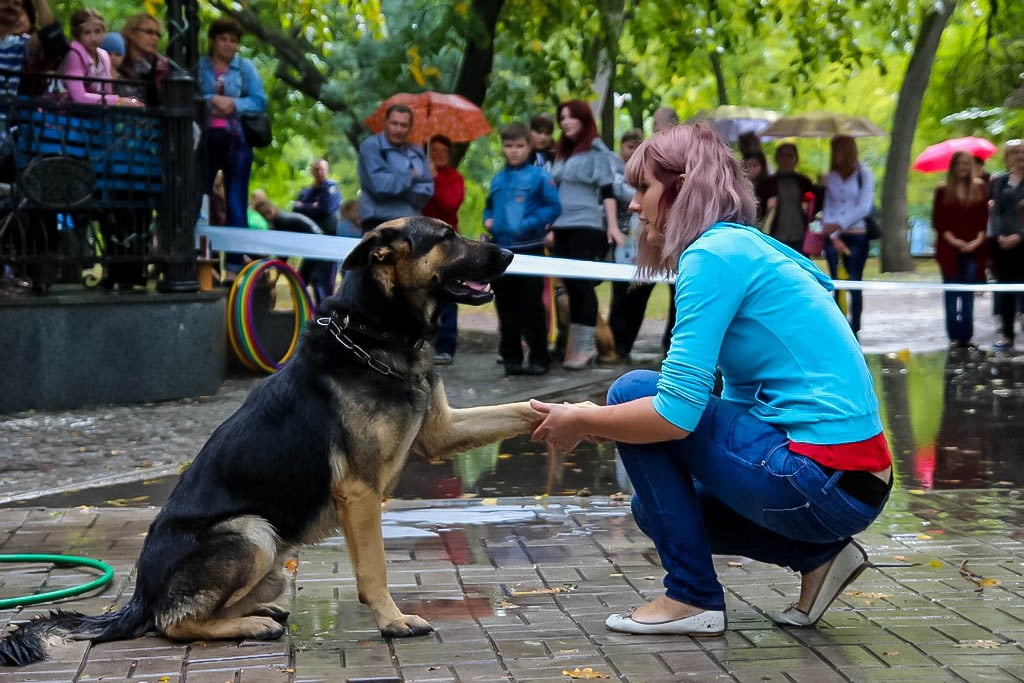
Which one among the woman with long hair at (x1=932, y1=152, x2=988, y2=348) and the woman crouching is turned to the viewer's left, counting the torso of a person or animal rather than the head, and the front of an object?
the woman crouching

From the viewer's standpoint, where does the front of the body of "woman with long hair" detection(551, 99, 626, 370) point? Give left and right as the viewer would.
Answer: facing the viewer and to the left of the viewer

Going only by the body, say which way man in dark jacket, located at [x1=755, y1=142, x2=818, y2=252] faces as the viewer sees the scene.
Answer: toward the camera

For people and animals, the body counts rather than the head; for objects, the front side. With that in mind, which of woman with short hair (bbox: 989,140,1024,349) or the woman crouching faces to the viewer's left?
the woman crouching

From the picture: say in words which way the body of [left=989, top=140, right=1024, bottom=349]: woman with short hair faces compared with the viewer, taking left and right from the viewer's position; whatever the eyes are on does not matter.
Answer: facing the viewer

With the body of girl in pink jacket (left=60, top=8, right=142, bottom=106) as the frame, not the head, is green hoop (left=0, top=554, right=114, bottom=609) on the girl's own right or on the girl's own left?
on the girl's own right

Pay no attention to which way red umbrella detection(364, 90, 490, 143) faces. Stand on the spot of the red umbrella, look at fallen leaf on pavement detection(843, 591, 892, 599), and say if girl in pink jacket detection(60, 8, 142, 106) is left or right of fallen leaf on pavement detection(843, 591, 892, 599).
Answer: right

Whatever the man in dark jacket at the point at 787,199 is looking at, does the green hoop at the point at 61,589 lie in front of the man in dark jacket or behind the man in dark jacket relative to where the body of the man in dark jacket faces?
in front

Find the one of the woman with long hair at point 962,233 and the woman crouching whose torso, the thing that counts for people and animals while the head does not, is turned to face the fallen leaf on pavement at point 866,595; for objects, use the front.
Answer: the woman with long hair

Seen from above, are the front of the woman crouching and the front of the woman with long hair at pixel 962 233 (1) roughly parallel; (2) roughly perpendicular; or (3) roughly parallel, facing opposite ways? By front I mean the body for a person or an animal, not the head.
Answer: roughly perpendicular

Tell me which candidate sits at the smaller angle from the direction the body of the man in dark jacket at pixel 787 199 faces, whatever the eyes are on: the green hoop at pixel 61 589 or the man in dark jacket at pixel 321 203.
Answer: the green hoop

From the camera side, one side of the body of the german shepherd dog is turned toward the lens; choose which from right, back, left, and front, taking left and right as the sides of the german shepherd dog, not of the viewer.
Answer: right

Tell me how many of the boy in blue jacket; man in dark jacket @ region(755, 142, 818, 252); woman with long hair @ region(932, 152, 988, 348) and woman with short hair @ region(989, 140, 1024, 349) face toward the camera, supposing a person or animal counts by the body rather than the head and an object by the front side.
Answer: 4
